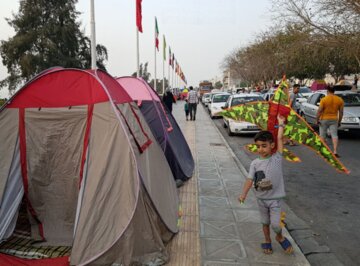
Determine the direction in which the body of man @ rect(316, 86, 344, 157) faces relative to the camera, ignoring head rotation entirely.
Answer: away from the camera

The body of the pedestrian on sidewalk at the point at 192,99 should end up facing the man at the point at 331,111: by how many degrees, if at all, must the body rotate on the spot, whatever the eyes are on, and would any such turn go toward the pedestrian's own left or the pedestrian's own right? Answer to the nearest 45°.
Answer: approximately 180°

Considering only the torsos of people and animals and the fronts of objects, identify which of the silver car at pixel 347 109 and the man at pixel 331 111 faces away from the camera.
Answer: the man

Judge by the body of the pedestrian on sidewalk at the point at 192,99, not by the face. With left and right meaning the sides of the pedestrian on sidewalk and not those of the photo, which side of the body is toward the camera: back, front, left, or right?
back

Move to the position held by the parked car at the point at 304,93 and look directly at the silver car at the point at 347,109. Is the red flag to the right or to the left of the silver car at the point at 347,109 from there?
right

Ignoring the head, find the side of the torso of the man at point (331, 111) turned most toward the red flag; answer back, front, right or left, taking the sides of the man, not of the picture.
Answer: left

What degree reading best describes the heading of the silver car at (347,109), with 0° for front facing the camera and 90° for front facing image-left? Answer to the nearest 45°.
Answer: approximately 315°
